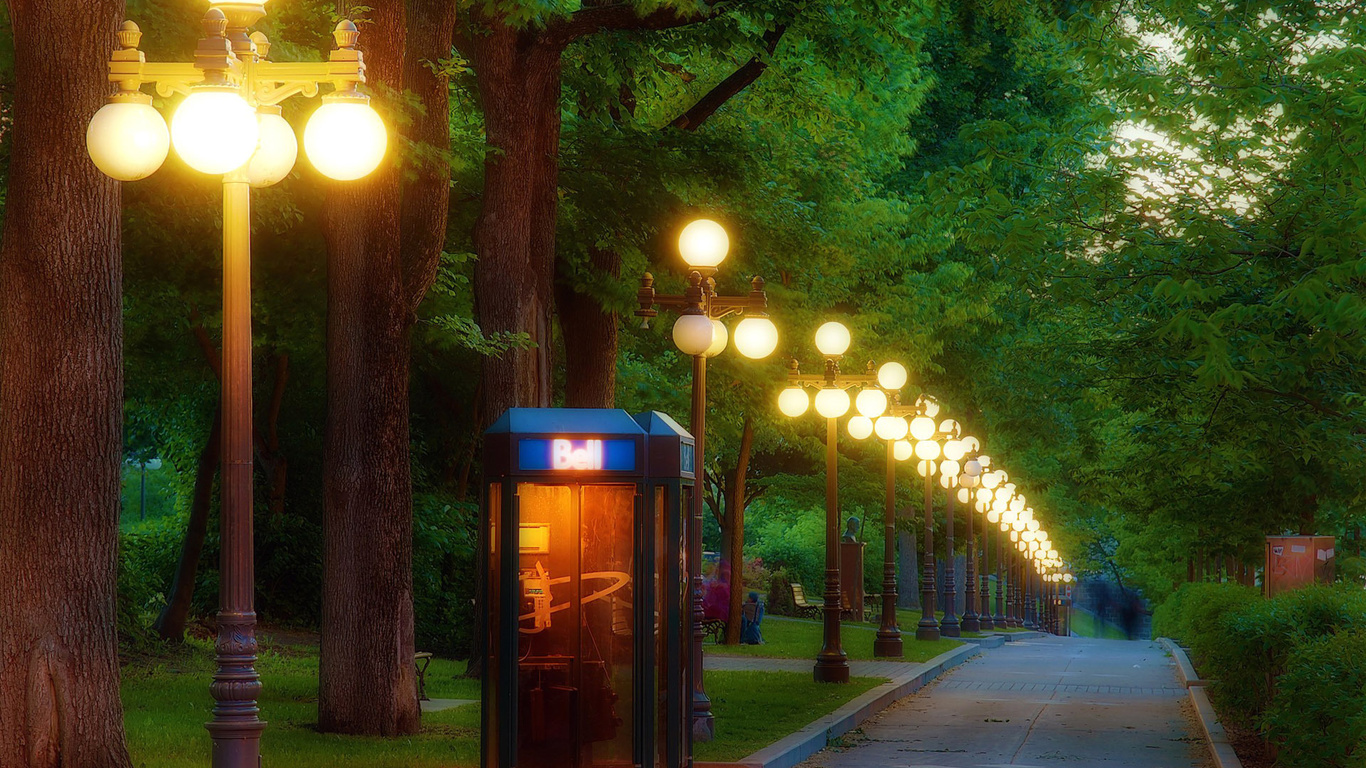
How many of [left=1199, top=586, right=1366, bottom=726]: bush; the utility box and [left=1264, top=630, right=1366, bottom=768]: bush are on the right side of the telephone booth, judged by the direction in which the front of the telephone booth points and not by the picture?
0

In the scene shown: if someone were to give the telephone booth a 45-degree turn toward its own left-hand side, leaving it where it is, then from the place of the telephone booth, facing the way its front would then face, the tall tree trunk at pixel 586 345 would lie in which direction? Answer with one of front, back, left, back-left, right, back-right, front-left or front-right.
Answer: back-left

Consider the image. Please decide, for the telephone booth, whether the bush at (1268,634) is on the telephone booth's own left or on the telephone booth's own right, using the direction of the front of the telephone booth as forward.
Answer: on the telephone booth's own left

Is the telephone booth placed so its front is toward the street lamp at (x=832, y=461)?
no

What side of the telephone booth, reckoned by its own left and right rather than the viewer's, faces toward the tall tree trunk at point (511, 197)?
back

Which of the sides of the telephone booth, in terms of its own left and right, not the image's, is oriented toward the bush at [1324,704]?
left

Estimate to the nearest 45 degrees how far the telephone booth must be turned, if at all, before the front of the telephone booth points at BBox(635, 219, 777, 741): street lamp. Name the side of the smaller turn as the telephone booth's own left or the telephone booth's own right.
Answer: approximately 180°

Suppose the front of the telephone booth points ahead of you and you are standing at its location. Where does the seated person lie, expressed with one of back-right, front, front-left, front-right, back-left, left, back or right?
back

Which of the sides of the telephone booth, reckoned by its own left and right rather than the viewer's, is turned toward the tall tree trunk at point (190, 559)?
back

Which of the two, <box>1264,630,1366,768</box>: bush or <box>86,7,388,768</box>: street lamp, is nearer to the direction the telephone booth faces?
the street lamp

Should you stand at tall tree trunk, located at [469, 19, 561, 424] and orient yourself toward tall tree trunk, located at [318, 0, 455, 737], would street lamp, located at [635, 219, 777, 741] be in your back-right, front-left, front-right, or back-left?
front-left

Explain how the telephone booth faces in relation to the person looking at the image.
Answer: facing the viewer
